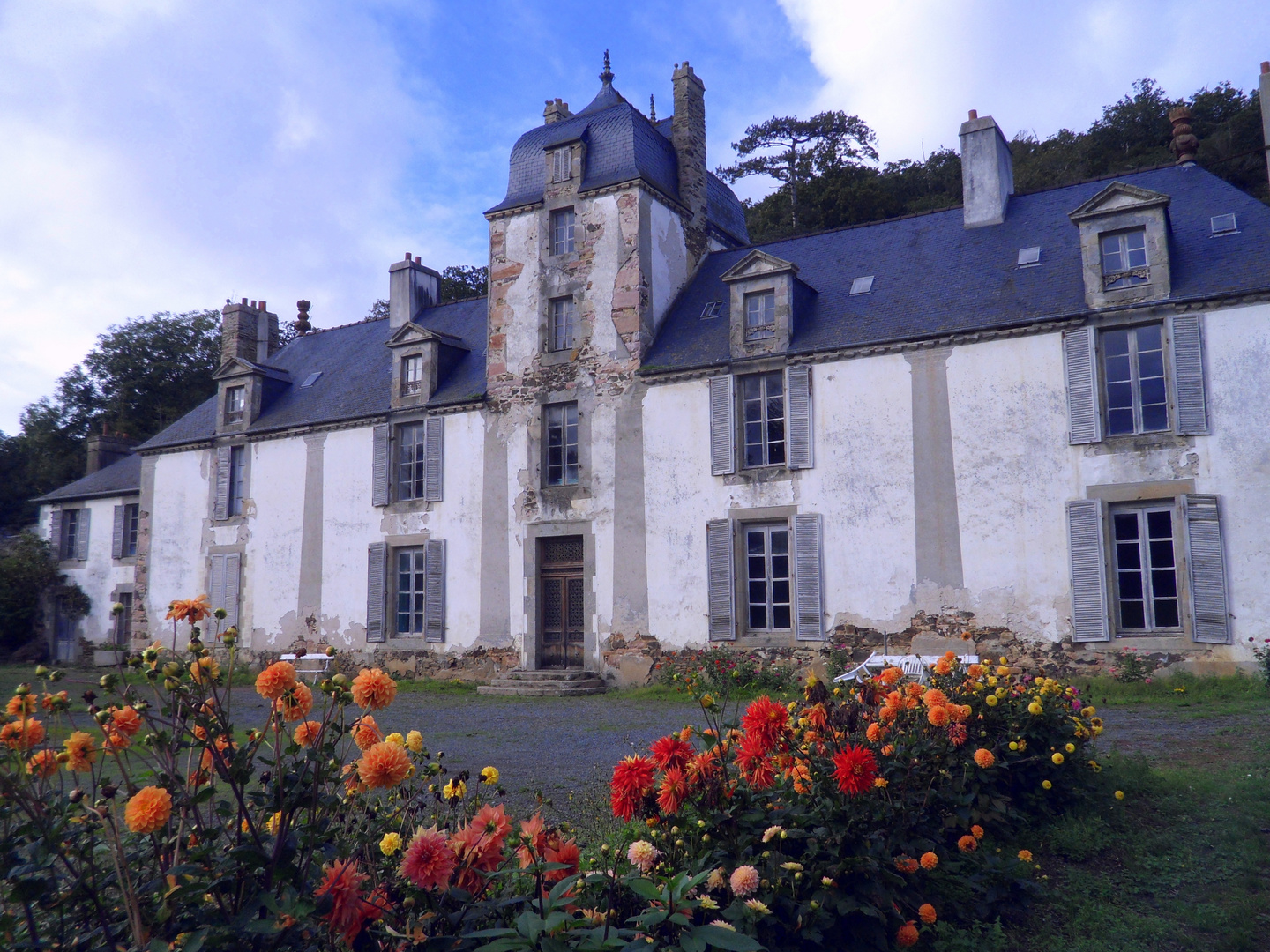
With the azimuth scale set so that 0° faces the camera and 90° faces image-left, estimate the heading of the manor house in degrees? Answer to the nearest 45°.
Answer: approximately 45°

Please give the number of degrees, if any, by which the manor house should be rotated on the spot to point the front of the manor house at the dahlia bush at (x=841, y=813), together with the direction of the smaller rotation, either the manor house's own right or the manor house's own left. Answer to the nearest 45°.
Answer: approximately 45° to the manor house's own left
